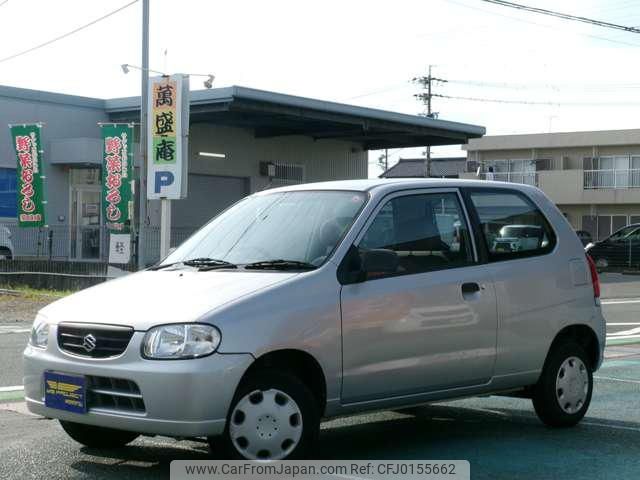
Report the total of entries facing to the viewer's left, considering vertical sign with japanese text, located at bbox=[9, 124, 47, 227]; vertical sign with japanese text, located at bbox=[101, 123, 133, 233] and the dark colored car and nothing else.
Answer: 1

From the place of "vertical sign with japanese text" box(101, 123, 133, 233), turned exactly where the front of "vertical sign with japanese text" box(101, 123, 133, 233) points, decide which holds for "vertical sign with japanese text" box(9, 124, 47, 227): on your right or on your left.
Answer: on your right

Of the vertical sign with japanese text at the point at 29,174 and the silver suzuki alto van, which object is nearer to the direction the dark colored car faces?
the vertical sign with japanese text

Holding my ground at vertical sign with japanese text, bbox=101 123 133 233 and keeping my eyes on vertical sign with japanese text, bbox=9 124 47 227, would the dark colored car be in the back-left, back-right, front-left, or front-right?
back-right

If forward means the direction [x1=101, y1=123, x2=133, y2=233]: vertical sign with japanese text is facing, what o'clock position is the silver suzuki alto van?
The silver suzuki alto van is roughly at 12 o'clock from the vertical sign with japanese text.

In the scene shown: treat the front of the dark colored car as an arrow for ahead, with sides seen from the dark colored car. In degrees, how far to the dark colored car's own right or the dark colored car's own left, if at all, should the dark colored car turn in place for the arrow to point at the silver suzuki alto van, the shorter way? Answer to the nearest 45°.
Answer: approximately 90° to the dark colored car's own left

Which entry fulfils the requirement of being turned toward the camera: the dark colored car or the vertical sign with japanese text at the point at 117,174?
the vertical sign with japanese text

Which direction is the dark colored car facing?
to the viewer's left

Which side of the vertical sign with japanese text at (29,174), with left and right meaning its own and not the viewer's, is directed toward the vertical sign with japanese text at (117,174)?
left

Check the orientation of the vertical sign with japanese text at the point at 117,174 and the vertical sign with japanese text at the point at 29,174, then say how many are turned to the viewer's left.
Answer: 0

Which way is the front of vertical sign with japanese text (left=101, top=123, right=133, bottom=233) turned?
toward the camera

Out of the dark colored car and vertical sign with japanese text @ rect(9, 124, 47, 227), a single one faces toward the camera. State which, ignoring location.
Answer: the vertical sign with japanese text

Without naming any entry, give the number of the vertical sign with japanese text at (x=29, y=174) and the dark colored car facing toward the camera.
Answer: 1
